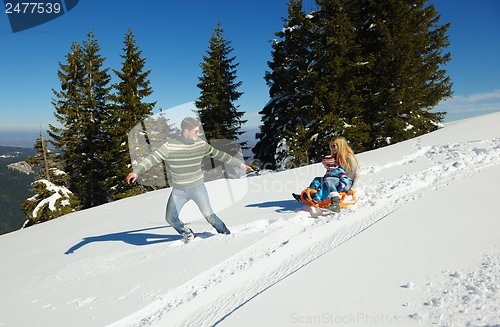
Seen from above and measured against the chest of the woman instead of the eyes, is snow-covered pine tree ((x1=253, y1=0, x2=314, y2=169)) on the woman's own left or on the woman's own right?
on the woman's own right

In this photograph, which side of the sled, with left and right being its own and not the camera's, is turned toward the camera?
left

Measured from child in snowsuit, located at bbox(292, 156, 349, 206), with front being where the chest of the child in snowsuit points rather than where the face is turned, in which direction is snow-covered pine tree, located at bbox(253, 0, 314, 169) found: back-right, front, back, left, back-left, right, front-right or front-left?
back-right

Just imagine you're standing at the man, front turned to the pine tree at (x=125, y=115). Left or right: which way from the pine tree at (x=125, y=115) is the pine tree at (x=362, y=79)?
right

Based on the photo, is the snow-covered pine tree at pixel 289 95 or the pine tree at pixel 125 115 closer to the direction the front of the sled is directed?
the pine tree

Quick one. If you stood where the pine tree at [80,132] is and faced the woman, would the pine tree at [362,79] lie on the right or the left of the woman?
left

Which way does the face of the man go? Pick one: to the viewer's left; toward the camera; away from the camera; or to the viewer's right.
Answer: to the viewer's right

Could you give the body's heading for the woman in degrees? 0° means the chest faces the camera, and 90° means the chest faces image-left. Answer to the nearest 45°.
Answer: approximately 90°

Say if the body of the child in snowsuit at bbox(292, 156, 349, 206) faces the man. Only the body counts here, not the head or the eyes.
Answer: yes

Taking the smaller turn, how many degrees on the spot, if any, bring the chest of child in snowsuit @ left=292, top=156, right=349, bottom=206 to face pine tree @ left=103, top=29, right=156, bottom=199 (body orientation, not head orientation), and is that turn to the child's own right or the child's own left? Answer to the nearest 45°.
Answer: approximately 90° to the child's own right

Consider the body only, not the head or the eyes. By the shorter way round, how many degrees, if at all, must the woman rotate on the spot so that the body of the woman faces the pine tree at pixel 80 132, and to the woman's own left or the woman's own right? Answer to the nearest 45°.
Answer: approximately 45° to the woman's own right

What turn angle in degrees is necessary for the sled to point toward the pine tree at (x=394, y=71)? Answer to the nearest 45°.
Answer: approximately 90° to its right
